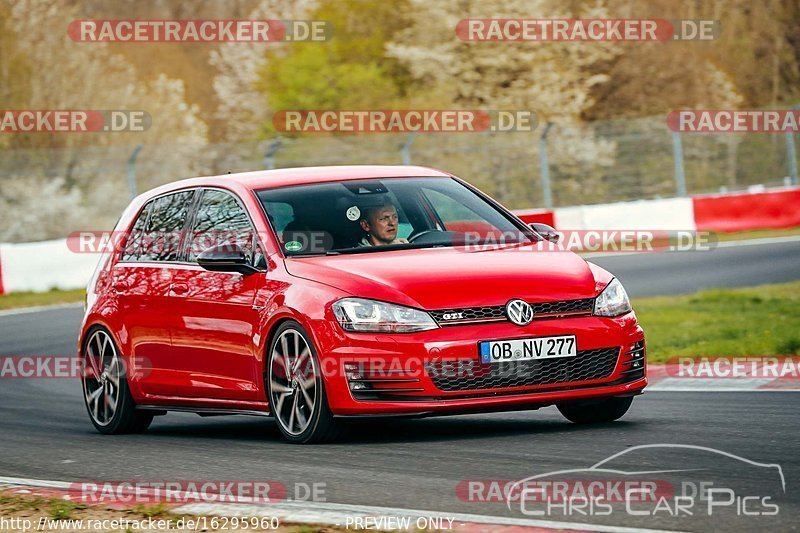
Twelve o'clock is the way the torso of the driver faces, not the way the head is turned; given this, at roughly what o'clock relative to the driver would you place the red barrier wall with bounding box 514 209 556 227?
The red barrier wall is roughly at 8 o'clock from the driver.

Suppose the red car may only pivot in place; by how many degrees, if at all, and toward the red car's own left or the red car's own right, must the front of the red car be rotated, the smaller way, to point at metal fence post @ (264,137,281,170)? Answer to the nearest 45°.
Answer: approximately 135° to the red car's own left

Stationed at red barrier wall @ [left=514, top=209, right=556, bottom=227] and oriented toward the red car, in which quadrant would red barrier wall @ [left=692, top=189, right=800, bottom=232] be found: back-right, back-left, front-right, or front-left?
back-left

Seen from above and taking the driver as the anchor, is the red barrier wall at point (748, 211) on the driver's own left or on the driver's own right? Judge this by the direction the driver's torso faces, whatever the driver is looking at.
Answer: on the driver's own left

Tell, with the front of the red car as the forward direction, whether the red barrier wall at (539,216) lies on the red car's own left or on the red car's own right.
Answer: on the red car's own left

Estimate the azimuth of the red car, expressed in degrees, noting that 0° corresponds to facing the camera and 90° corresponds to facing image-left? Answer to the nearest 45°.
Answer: approximately 315°
